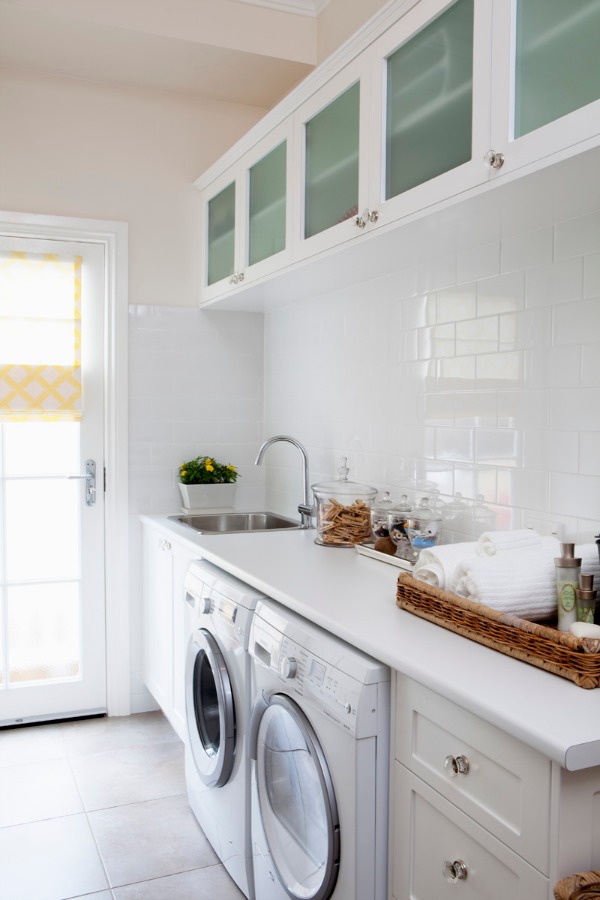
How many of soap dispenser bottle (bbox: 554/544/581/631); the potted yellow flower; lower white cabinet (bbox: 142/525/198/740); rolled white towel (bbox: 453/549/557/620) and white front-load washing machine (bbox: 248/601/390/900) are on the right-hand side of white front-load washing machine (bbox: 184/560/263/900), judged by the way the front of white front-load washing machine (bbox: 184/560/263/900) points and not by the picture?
2

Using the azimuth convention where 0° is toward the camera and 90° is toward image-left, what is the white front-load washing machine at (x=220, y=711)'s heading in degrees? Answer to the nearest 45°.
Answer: approximately 90°

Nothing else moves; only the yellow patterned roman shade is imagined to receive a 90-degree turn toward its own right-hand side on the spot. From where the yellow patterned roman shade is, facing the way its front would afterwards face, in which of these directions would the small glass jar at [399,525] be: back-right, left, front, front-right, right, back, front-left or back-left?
back-left

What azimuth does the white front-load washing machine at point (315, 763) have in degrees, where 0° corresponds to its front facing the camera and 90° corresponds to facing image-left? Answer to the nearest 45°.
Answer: approximately 45°

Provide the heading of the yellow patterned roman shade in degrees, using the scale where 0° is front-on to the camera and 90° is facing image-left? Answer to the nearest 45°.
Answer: approximately 0°

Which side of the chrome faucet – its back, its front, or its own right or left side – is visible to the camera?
left

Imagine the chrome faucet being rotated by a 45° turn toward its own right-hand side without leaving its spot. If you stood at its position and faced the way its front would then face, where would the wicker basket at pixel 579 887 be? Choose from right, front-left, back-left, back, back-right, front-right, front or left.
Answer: back-left

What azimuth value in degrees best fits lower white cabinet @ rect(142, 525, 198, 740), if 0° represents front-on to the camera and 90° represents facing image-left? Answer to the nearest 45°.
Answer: approximately 90°

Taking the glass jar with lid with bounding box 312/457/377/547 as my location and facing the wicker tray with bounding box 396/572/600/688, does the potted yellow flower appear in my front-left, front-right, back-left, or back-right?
back-right

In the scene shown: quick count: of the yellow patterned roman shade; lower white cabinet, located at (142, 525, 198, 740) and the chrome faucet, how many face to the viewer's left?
2

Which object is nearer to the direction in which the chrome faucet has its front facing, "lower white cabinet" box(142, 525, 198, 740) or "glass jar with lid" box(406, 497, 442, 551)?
the lower white cabinet

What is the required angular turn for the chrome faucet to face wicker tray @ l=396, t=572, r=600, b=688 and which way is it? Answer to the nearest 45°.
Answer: approximately 90° to its left
